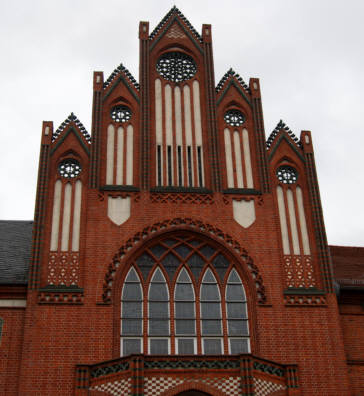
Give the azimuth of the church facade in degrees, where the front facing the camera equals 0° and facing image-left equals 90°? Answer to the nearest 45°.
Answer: approximately 0°
